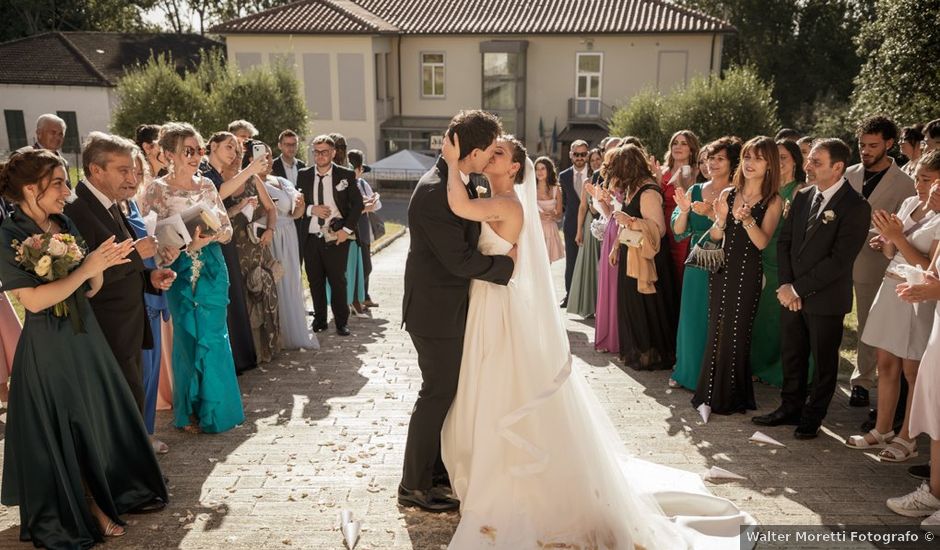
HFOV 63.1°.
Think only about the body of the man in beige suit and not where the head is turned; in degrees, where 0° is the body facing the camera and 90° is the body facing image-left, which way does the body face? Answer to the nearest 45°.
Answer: approximately 45°

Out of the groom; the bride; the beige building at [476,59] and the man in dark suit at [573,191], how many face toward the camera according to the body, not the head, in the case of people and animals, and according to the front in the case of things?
2

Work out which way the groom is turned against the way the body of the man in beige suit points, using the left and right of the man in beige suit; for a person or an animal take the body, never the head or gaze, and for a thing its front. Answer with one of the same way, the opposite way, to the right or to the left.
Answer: the opposite way

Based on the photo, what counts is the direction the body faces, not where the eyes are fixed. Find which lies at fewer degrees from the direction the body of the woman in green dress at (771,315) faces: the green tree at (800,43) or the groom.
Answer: the groom

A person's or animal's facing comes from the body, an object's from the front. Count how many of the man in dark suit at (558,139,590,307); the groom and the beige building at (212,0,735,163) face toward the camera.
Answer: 2

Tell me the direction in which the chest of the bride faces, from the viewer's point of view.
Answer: to the viewer's left

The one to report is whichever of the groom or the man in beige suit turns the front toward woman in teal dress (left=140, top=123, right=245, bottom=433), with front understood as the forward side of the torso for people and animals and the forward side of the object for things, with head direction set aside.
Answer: the man in beige suit

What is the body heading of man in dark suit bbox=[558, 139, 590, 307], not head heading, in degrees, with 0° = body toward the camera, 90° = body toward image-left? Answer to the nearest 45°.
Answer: approximately 0°

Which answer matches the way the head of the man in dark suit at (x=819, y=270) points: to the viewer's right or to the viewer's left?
to the viewer's left

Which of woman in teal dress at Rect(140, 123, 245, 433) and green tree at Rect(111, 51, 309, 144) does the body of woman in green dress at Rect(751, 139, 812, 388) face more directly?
the woman in teal dress

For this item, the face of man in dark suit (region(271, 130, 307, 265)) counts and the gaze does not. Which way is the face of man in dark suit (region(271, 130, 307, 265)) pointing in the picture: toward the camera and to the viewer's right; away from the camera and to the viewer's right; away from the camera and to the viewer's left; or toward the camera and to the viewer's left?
toward the camera and to the viewer's right

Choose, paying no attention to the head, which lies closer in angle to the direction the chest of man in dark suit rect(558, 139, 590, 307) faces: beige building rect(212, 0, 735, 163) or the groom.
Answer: the groom

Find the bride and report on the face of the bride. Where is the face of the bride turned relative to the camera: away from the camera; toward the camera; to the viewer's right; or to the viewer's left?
to the viewer's left

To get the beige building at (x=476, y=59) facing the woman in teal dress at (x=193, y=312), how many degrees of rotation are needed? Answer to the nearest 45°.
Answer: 0° — it already faces them

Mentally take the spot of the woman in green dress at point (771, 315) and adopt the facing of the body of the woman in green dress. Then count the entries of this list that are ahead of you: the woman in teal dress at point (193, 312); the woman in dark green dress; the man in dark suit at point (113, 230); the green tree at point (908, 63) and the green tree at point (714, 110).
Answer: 3

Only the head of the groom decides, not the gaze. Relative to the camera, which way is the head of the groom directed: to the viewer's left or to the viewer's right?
to the viewer's right

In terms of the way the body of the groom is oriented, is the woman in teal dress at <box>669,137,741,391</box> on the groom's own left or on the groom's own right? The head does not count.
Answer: on the groom's own left
